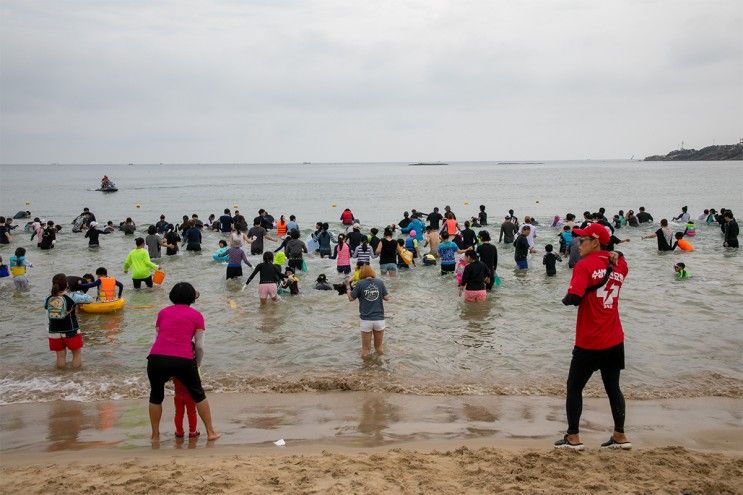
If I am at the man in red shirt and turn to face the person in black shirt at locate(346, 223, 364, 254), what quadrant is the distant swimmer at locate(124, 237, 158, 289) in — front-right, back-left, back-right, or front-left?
front-left

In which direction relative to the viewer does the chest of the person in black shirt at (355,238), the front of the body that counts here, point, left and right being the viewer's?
facing away from the viewer

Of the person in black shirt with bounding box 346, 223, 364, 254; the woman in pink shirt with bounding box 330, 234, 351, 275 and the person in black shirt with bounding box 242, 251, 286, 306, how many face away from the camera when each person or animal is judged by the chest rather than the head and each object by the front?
3

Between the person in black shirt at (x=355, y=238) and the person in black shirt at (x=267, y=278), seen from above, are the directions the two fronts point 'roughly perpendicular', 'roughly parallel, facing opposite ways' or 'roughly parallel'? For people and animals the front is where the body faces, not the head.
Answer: roughly parallel

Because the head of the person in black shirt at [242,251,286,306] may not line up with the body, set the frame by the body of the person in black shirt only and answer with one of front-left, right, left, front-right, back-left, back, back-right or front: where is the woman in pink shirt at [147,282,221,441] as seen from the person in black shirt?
back

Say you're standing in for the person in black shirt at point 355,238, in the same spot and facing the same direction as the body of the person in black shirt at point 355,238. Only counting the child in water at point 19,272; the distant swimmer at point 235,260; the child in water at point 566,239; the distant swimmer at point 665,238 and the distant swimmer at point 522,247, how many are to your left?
2

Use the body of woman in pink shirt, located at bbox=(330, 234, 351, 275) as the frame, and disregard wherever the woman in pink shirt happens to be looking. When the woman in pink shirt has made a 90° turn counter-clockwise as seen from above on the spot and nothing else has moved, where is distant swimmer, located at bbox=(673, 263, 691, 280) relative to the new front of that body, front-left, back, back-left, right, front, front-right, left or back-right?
back

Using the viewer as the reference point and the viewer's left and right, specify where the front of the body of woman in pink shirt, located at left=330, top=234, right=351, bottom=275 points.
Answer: facing away from the viewer

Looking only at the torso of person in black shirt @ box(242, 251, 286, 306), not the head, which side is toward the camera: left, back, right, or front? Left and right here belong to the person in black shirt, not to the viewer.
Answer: back

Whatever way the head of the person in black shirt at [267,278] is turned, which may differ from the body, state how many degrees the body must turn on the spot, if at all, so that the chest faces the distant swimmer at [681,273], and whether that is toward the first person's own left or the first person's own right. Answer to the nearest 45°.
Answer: approximately 90° to the first person's own right

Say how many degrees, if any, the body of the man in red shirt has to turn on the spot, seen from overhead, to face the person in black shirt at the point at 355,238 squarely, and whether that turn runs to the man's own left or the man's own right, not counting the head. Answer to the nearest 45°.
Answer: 0° — they already face them

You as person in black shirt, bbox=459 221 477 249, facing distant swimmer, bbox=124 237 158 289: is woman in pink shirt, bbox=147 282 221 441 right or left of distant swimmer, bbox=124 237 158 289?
left

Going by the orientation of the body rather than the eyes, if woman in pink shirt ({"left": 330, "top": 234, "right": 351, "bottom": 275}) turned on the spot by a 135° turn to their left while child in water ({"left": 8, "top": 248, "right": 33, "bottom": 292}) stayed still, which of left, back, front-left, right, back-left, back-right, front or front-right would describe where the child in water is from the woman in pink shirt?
front-right
